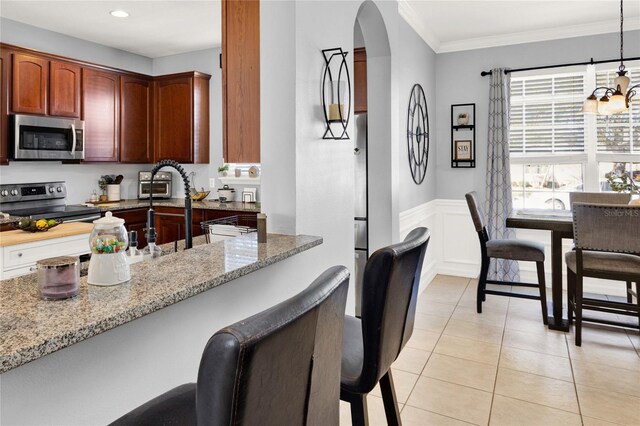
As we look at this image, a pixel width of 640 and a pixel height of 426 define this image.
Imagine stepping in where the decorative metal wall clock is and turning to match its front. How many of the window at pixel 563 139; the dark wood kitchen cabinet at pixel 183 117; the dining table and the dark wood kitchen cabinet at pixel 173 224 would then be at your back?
2

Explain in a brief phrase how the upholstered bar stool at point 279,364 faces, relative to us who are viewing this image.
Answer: facing away from the viewer and to the left of the viewer

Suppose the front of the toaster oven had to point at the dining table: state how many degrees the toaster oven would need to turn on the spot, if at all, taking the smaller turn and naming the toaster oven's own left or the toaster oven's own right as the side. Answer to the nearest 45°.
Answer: approximately 45° to the toaster oven's own left

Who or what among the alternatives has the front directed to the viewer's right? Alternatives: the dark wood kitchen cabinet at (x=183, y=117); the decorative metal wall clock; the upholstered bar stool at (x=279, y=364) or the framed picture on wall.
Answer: the decorative metal wall clock

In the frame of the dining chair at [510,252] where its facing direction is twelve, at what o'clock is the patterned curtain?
The patterned curtain is roughly at 9 o'clock from the dining chair.

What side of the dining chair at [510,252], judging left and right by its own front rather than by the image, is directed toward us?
right

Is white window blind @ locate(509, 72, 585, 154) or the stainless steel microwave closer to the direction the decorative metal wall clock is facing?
the white window blind
